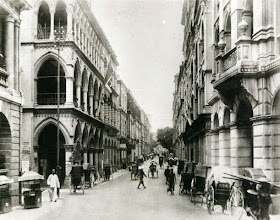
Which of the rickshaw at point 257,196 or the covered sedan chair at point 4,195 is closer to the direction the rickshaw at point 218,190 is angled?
the covered sedan chair

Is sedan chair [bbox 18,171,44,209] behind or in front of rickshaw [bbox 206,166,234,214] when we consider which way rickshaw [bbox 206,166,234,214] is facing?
in front

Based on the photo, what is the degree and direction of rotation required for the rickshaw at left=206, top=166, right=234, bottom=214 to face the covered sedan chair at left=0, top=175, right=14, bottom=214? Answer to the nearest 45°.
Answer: approximately 45° to its left

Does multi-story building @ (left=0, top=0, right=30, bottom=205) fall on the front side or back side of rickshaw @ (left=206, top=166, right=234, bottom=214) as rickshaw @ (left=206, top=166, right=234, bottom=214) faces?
on the front side

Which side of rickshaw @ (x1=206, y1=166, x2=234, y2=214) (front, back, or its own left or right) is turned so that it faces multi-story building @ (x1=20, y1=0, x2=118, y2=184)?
front
